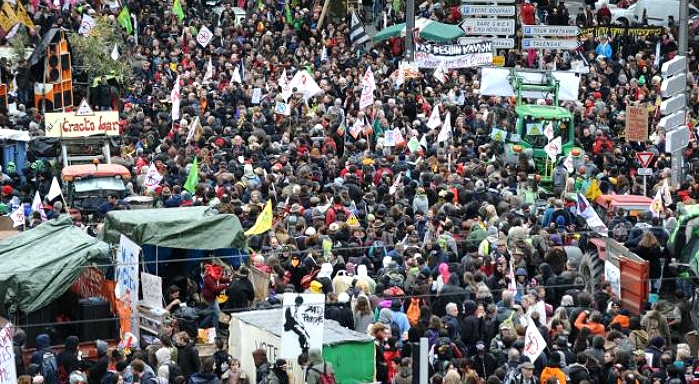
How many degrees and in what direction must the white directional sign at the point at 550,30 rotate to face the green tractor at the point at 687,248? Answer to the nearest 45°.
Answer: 0° — it already faces it

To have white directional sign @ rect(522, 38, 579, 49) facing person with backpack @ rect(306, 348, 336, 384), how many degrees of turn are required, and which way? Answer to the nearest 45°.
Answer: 0° — it already faces them

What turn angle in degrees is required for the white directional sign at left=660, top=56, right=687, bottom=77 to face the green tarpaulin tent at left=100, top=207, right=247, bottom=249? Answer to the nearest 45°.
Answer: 0° — it already faces it

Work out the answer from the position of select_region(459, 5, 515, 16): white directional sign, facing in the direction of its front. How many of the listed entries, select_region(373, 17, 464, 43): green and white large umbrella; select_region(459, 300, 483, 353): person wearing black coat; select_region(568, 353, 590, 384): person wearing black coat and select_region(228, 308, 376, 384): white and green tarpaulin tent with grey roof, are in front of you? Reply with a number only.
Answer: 3

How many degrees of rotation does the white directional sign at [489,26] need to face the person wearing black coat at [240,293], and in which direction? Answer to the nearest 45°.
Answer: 0° — it already faces them

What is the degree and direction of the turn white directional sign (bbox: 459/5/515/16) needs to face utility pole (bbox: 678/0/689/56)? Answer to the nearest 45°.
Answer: approximately 45° to its left

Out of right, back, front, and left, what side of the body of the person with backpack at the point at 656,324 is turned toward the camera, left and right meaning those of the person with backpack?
back

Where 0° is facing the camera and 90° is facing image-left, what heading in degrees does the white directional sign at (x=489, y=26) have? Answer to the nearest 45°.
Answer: approximately 0°

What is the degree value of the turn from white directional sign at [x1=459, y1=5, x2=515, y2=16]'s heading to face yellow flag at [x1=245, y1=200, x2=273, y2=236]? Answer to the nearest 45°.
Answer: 0° — it already faces it

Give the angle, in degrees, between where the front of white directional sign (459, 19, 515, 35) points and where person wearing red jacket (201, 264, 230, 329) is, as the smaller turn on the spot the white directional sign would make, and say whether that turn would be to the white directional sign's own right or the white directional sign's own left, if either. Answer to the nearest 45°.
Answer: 0° — it already faces them
